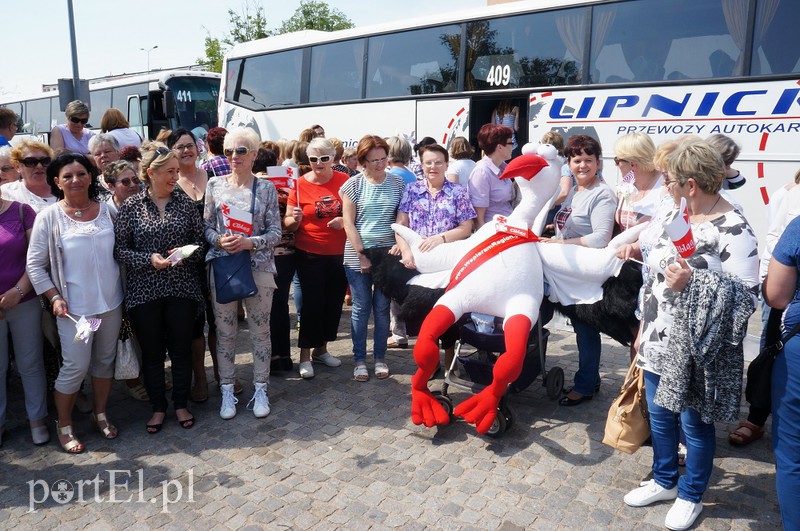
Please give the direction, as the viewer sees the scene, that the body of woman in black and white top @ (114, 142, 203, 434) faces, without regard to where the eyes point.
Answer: toward the camera

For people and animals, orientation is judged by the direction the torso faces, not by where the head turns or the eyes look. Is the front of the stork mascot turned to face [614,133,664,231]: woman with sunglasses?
no

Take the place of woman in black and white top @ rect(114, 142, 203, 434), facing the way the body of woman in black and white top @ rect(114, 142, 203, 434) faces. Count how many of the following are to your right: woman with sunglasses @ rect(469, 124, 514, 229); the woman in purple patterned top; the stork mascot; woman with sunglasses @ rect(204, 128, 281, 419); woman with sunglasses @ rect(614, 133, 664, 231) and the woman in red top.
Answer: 0

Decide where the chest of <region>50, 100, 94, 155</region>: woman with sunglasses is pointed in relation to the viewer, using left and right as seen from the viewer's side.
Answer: facing the viewer and to the right of the viewer

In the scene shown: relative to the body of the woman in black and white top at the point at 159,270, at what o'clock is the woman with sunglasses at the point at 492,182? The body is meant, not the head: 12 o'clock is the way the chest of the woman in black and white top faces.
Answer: The woman with sunglasses is roughly at 9 o'clock from the woman in black and white top.

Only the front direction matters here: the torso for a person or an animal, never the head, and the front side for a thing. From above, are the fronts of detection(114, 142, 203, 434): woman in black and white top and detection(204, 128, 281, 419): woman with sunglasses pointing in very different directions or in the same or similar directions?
same or similar directions

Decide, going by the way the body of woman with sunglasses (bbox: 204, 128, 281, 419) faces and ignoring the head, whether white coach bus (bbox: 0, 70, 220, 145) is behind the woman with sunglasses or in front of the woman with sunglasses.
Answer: behind

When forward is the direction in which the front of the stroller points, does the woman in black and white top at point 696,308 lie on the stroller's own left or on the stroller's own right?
on the stroller's own left

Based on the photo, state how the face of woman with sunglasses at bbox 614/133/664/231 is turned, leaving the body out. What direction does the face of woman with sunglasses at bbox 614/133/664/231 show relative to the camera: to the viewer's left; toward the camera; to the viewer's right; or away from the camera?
to the viewer's left

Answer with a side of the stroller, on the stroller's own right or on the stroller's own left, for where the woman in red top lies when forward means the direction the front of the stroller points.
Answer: on the stroller's own right

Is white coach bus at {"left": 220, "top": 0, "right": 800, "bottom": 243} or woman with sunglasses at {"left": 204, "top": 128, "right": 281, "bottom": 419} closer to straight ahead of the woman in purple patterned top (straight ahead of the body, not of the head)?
the woman with sunglasses

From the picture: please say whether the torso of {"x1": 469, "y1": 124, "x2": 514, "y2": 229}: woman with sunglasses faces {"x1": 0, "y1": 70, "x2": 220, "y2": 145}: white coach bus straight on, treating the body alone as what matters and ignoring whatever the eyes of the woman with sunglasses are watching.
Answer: no

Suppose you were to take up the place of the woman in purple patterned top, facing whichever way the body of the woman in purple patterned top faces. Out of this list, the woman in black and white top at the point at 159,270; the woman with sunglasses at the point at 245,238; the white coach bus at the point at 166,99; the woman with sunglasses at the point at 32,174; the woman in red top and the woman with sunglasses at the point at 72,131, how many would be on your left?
0

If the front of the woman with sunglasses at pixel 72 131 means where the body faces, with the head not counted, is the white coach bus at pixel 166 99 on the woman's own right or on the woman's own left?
on the woman's own left
